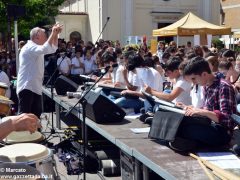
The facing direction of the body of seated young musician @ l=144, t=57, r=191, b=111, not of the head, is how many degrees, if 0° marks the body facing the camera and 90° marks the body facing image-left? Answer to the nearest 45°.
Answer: approximately 90°

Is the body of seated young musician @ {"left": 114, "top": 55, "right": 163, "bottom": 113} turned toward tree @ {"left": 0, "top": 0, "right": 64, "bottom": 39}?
no

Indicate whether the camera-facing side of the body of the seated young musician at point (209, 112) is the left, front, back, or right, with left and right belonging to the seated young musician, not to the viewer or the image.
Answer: left

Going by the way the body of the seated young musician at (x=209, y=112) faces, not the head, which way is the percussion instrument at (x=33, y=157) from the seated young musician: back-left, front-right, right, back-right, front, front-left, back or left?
front-left

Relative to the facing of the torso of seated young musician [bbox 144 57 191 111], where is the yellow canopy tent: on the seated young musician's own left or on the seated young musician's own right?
on the seated young musician's own right

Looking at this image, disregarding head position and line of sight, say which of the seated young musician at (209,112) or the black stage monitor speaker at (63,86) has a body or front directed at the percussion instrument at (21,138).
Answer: the seated young musician

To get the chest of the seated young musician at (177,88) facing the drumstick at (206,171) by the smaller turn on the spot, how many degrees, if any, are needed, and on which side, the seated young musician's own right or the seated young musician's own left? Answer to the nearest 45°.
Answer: approximately 90° to the seated young musician's own left

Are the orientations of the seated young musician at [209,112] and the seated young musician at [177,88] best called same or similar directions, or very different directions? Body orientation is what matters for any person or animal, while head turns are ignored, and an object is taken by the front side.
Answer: same or similar directions

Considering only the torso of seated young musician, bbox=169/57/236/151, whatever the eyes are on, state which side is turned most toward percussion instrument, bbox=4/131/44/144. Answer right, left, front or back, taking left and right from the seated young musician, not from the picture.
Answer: front

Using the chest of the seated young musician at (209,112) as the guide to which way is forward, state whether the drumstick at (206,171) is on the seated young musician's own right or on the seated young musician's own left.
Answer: on the seated young musician's own left

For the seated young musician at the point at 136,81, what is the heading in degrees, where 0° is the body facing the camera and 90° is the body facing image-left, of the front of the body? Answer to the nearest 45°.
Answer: approximately 45°
